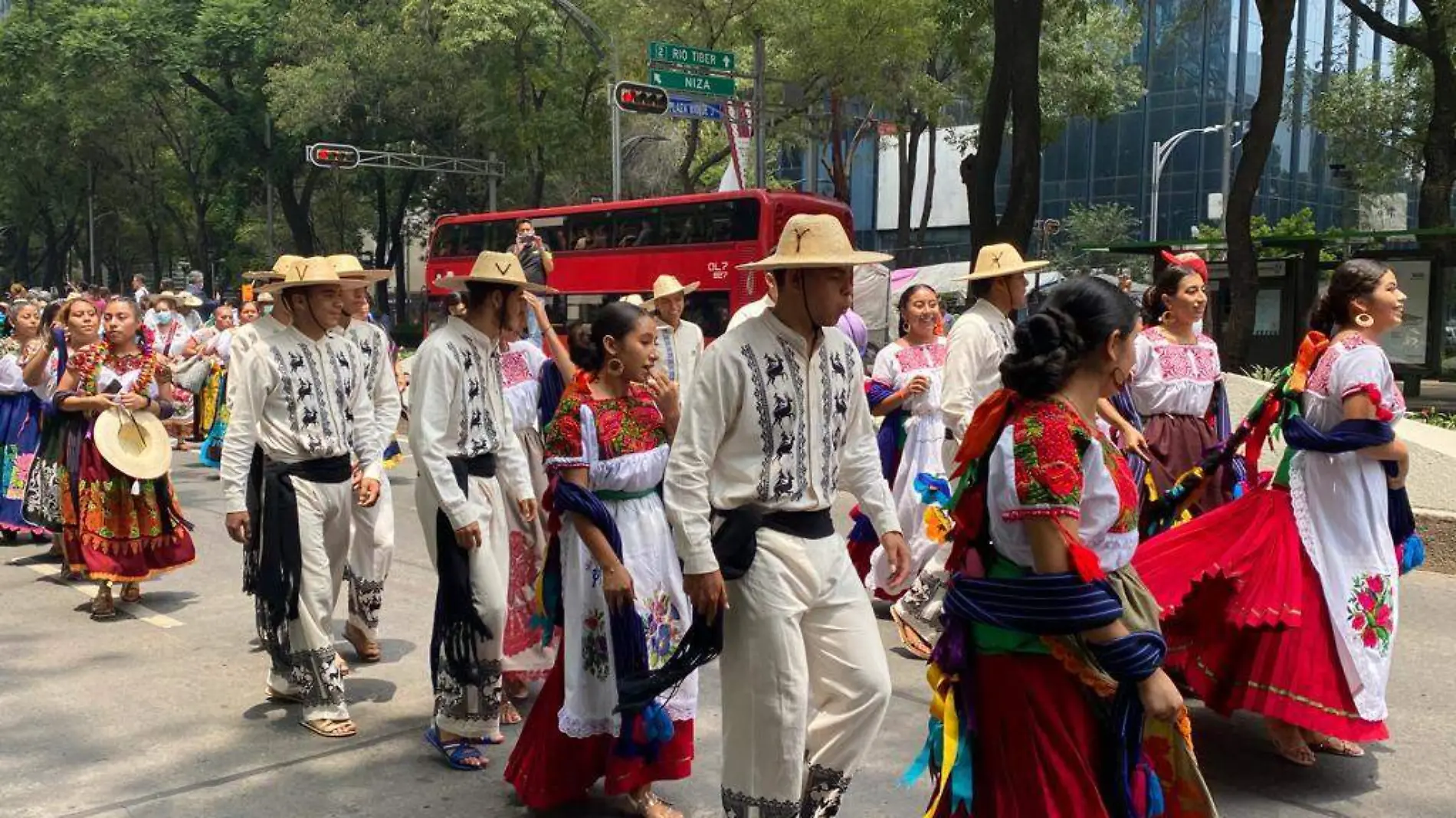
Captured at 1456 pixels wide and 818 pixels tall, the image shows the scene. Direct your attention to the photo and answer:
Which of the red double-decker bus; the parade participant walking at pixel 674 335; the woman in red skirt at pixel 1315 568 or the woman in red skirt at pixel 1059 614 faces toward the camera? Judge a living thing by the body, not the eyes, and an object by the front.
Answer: the parade participant walking

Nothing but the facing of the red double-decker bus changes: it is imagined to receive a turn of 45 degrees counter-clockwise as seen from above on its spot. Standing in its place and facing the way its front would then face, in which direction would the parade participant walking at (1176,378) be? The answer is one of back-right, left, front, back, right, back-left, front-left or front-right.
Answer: left

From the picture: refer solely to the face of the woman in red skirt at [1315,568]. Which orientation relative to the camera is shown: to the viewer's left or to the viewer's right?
to the viewer's right

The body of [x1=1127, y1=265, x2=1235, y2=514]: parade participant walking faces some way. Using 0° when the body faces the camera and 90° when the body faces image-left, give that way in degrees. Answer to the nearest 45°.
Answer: approximately 315°

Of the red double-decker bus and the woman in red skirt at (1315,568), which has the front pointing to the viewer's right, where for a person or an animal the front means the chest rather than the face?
the woman in red skirt

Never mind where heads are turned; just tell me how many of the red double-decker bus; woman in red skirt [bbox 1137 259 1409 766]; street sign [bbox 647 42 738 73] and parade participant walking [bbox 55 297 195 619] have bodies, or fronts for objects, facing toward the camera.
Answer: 2

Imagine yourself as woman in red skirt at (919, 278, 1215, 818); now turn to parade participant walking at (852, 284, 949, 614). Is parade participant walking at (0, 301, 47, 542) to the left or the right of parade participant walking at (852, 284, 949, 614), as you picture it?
left

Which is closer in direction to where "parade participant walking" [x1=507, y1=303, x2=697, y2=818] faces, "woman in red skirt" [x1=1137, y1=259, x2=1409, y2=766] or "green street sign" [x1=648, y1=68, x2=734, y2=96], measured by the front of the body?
the woman in red skirt
